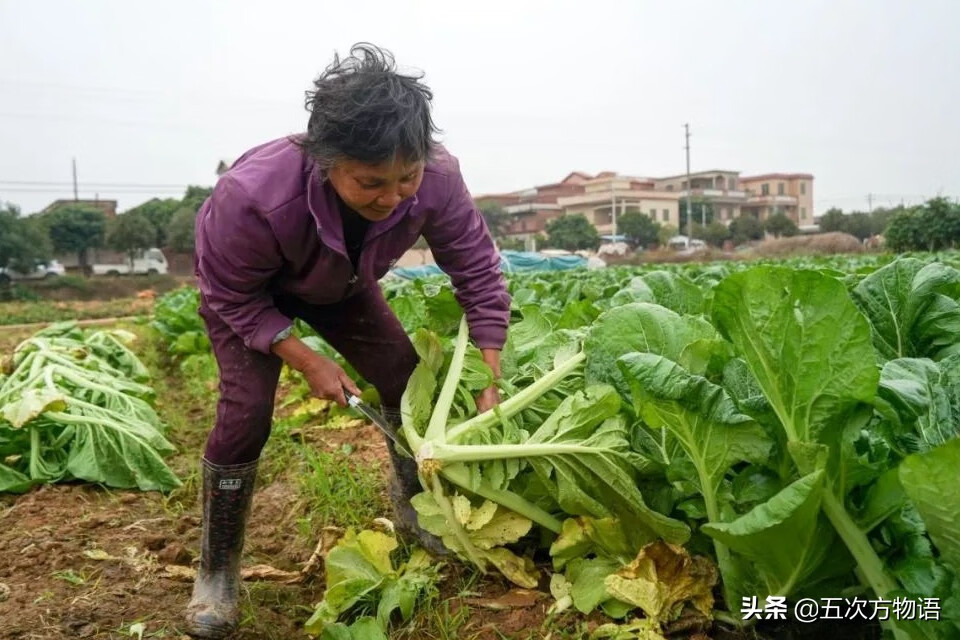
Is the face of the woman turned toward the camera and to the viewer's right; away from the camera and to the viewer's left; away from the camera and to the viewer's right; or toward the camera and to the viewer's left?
toward the camera and to the viewer's right

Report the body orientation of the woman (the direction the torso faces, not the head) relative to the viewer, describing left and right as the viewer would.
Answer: facing the viewer and to the right of the viewer

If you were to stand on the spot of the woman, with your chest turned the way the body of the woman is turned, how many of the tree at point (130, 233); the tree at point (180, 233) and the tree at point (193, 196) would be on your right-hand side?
0

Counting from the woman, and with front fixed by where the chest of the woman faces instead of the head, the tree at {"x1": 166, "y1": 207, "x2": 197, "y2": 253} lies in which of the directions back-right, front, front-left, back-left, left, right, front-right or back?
back-left

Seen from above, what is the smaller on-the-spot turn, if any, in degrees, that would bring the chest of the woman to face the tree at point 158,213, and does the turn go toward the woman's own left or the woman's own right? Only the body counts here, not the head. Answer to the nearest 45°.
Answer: approximately 135° to the woman's own left

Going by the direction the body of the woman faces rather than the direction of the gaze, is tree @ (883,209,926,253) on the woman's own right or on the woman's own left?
on the woman's own left

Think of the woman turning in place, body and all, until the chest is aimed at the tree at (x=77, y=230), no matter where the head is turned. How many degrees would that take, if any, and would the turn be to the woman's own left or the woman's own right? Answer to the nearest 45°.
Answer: approximately 135° to the woman's own left

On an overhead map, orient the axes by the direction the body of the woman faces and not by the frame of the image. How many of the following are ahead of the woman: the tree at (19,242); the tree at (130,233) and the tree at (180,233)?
0
